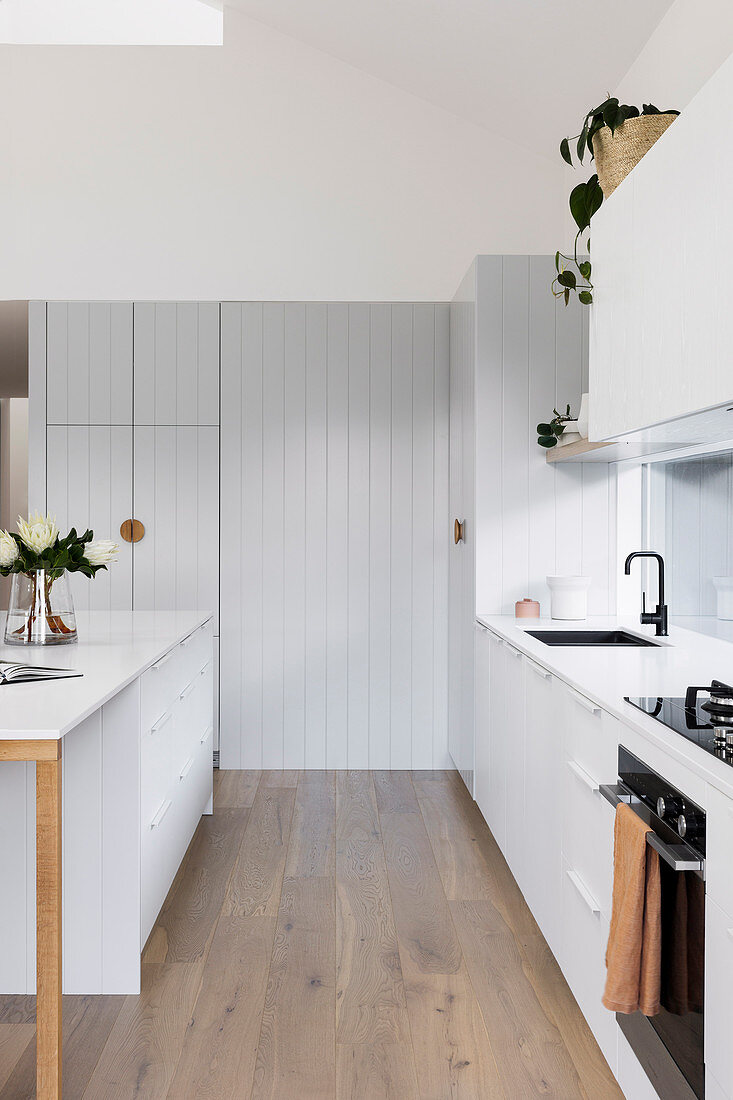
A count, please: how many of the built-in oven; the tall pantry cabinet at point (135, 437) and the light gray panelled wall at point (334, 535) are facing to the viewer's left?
1

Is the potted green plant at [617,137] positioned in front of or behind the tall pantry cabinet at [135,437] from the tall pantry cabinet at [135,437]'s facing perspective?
in front

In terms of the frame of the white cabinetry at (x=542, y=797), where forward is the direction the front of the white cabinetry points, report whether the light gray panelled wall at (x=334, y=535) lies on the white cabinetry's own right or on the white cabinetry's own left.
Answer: on the white cabinetry's own right

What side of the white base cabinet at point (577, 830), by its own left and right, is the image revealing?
left

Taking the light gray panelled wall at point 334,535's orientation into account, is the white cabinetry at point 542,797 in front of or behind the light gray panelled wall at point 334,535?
in front

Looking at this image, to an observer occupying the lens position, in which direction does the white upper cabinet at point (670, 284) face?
facing to the left of the viewer

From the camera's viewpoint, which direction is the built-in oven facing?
to the viewer's left

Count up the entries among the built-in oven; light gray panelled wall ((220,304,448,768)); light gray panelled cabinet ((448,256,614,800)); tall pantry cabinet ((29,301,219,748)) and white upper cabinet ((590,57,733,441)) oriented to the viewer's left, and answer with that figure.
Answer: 3

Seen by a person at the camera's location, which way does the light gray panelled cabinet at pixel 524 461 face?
facing to the left of the viewer

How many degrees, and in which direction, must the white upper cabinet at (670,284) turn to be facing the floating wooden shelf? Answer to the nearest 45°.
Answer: approximately 90° to its right

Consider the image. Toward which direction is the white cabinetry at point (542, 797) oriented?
to the viewer's left
